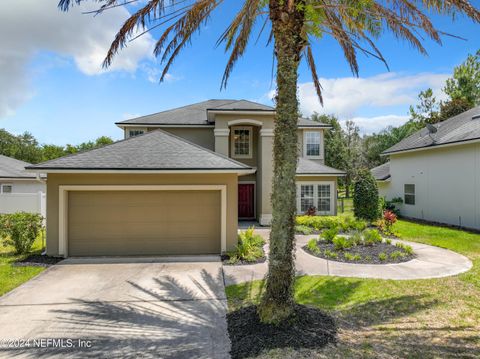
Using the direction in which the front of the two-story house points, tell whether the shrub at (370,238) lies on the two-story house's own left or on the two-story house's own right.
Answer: on the two-story house's own left

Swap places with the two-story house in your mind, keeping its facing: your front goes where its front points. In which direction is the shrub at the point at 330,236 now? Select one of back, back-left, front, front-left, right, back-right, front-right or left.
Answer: left

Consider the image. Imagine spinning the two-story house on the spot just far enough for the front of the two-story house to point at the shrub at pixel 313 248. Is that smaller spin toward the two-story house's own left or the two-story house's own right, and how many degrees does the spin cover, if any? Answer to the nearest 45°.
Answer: approximately 90° to the two-story house's own left

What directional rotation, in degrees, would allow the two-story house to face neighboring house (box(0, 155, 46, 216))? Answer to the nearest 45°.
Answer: approximately 135° to its right

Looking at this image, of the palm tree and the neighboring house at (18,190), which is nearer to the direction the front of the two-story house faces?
the palm tree

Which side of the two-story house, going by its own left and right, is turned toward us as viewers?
front

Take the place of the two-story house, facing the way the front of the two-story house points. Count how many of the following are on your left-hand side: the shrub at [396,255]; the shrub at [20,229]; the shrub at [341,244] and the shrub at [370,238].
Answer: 3

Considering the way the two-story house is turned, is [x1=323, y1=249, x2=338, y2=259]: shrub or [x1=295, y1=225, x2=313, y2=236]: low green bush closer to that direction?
the shrub

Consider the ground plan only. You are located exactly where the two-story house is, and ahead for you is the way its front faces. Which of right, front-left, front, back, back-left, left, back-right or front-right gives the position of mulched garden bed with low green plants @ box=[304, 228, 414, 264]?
left

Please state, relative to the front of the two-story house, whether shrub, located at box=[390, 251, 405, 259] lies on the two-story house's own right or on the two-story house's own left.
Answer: on the two-story house's own left

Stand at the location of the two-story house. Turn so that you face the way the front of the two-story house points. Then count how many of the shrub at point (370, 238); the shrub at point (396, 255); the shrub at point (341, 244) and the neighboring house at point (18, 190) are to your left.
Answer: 3
